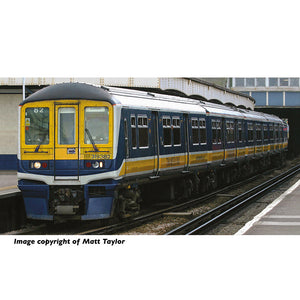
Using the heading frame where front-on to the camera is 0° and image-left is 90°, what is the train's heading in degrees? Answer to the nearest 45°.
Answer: approximately 45°
